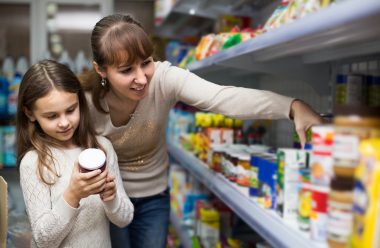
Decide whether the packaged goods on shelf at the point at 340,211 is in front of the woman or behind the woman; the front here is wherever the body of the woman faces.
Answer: in front

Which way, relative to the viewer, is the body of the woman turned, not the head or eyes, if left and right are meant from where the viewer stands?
facing the viewer and to the right of the viewer

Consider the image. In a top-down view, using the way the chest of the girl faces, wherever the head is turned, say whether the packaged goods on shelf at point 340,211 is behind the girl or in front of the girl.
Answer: in front

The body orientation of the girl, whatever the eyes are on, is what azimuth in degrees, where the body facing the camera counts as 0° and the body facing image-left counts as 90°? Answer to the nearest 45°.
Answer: approximately 315°

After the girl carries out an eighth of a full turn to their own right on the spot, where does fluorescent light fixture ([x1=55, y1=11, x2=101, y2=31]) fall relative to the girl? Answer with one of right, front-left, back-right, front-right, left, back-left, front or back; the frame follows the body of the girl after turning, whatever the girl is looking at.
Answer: back

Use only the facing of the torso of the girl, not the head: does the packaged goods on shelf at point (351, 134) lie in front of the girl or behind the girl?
in front

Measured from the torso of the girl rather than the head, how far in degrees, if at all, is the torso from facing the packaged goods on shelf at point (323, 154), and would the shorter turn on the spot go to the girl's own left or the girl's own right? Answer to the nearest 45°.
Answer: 0° — they already face it

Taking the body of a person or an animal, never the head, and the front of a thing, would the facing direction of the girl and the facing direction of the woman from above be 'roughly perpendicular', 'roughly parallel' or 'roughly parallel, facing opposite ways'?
roughly parallel

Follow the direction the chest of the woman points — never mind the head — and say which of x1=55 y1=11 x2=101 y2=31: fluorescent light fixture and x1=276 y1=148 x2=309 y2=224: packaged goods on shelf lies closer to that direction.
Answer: the packaged goods on shelf

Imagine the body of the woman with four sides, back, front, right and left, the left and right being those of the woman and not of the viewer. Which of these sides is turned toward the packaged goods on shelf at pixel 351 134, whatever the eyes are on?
front

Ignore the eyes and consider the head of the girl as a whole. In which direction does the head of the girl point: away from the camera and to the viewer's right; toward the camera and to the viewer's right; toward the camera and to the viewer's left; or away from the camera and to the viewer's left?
toward the camera and to the viewer's right

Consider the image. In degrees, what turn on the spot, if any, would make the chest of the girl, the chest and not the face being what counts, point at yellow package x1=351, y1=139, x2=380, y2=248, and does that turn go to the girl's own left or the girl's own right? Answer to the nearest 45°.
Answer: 0° — they already face it

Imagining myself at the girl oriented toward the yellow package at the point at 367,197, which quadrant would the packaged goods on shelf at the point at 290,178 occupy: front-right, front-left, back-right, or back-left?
front-left

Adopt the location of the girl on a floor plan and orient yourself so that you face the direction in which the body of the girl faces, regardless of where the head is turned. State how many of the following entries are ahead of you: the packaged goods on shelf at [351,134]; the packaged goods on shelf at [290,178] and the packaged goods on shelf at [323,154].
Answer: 3
